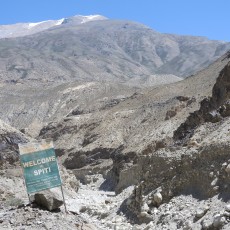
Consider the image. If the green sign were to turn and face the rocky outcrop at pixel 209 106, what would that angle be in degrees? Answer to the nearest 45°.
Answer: approximately 135° to its left

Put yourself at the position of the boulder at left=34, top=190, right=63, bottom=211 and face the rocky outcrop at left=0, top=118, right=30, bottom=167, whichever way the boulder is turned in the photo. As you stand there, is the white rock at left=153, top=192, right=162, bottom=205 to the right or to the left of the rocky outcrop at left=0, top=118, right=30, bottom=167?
right

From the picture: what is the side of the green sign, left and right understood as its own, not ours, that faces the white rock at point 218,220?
left

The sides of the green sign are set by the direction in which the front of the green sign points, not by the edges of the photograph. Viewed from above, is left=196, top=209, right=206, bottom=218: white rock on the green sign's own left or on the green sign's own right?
on the green sign's own left

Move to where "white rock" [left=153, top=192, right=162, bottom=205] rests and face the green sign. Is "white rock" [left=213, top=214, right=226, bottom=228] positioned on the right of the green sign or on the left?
left

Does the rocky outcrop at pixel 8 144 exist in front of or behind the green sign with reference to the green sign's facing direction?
behind

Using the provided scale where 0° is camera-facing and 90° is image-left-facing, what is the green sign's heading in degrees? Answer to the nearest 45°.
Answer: approximately 0°

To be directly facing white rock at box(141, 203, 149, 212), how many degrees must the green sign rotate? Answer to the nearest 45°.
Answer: approximately 135° to its left

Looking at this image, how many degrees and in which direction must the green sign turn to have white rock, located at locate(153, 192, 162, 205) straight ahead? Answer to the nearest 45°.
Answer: approximately 135° to its left

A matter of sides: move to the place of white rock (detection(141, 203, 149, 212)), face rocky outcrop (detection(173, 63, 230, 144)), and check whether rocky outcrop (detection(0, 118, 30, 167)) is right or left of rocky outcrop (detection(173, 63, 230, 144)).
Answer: left
